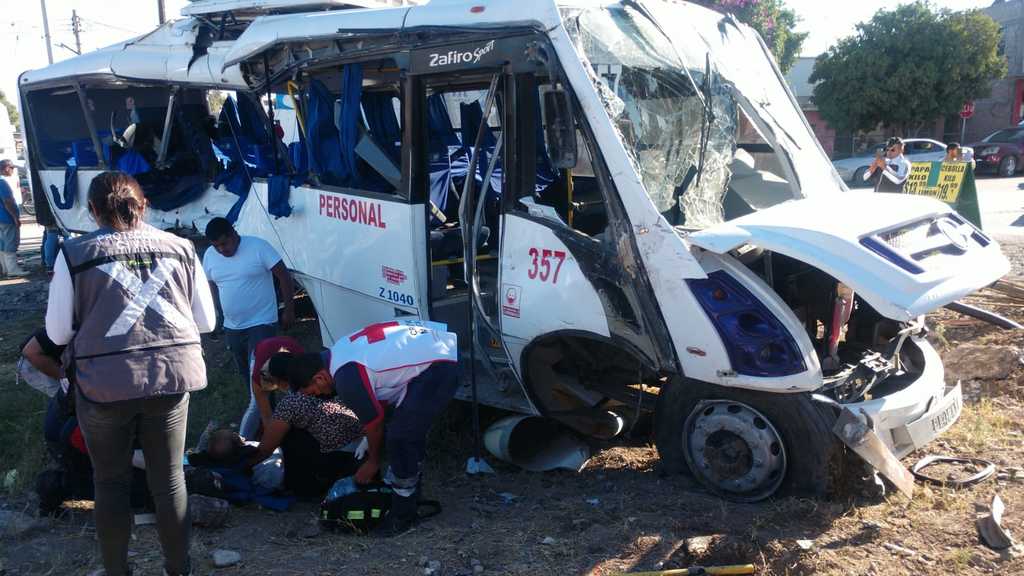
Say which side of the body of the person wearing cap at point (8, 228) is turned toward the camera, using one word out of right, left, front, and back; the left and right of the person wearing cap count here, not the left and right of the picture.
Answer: right

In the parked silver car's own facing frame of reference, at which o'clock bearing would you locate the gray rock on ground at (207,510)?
The gray rock on ground is roughly at 9 o'clock from the parked silver car.

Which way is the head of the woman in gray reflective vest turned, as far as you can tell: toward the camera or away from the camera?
away from the camera

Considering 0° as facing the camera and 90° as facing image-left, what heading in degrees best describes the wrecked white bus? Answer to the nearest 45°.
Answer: approximately 315°

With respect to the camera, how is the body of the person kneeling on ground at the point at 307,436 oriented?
to the viewer's left

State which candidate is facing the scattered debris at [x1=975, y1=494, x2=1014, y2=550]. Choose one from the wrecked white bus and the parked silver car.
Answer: the wrecked white bus

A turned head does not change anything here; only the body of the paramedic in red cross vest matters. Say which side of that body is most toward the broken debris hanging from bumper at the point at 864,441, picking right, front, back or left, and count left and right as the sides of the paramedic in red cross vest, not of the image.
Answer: back

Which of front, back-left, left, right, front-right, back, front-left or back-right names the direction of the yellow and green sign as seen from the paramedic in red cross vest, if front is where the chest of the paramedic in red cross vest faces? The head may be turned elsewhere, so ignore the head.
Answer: back-right

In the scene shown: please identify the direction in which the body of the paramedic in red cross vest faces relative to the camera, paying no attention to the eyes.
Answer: to the viewer's left

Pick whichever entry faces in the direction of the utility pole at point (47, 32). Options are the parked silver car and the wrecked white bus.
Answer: the parked silver car
